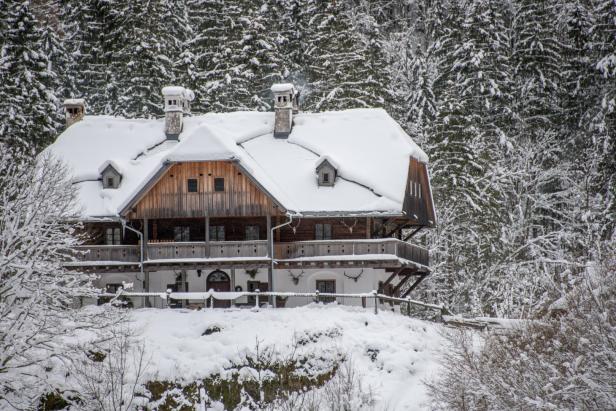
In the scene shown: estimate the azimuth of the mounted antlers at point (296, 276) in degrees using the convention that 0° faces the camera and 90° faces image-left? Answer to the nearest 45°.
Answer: approximately 0°

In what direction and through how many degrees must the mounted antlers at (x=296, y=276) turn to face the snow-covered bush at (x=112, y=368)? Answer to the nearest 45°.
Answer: approximately 45° to its right

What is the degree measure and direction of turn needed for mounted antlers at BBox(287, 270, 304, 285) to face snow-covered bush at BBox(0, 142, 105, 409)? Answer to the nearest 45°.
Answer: approximately 45° to its right
